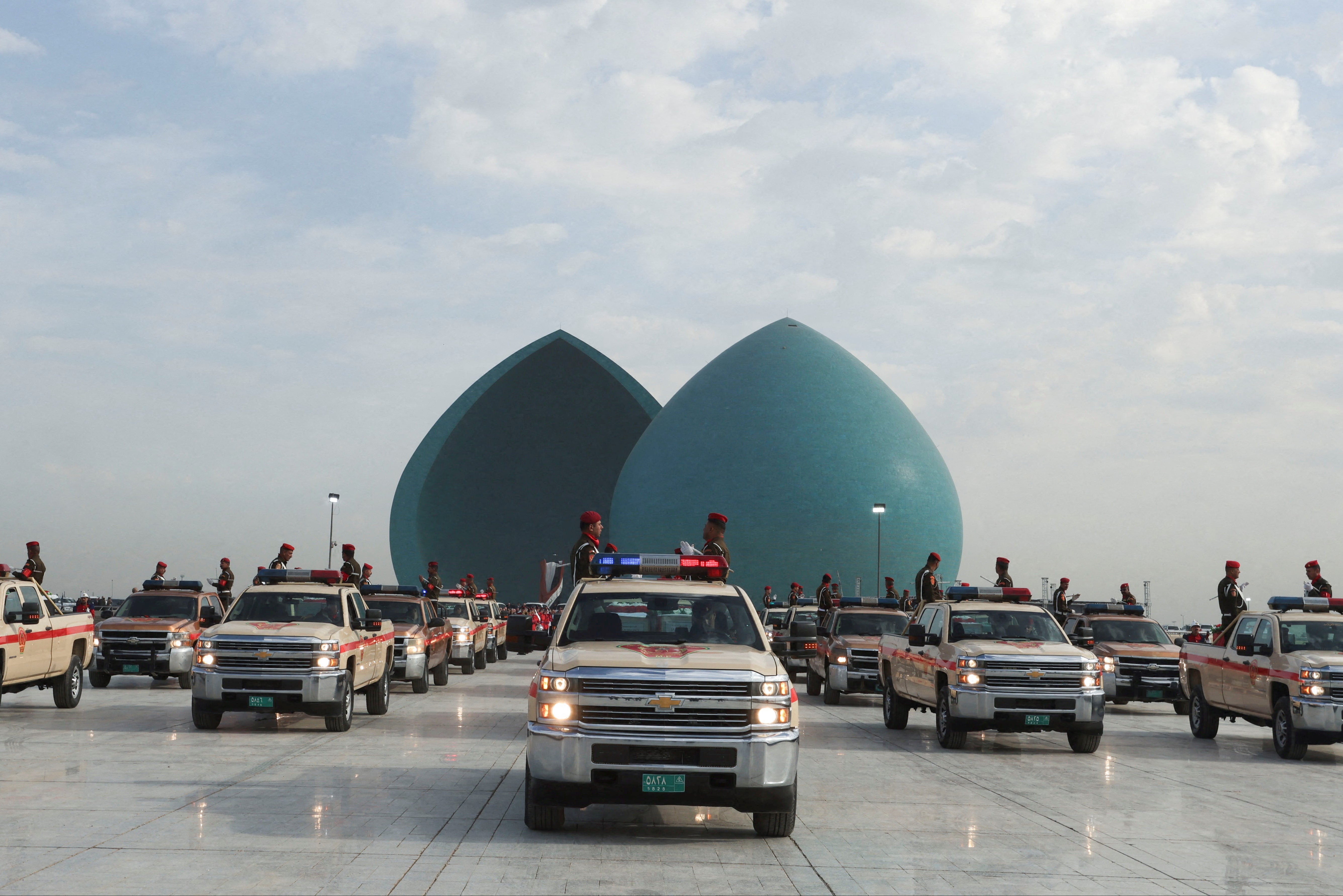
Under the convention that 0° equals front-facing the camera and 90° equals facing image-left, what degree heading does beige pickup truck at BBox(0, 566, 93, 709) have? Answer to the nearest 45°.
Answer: approximately 45°

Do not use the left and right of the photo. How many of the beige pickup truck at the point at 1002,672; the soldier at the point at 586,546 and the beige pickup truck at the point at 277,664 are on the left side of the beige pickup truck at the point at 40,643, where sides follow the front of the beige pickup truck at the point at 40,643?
3

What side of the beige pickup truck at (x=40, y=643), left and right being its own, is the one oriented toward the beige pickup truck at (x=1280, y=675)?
left

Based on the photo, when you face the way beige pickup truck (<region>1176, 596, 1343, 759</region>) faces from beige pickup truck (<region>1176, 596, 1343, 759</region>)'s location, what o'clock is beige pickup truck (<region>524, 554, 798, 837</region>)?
beige pickup truck (<region>524, 554, 798, 837</region>) is roughly at 2 o'clock from beige pickup truck (<region>1176, 596, 1343, 759</region>).

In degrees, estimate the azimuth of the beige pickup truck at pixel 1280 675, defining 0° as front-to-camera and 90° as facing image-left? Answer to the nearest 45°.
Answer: approximately 315°

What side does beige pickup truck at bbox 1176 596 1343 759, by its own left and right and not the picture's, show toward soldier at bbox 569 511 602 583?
right
